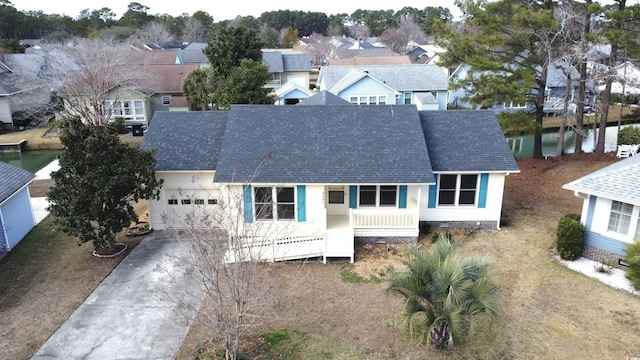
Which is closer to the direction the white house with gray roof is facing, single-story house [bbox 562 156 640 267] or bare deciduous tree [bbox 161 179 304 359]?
the bare deciduous tree

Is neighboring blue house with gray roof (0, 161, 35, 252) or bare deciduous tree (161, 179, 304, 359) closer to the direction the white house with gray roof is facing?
the bare deciduous tree

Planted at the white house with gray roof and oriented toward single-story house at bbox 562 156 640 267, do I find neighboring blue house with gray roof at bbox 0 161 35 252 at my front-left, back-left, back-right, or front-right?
back-right

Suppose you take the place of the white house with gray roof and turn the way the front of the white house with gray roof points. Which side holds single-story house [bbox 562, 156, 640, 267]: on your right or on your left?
on your left

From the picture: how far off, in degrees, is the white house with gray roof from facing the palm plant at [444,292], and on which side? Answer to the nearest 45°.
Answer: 0° — it already faces it

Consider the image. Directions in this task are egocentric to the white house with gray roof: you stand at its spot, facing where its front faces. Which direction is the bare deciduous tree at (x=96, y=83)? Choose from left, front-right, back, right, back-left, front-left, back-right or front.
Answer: back-right

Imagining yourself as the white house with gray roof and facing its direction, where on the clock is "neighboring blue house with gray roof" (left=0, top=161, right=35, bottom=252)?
The neighboring blue house with gray roof is roughly at 3 o'clock from the white house with gray roof.

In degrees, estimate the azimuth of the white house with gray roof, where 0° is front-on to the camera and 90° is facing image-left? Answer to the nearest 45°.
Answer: approximately 0°
